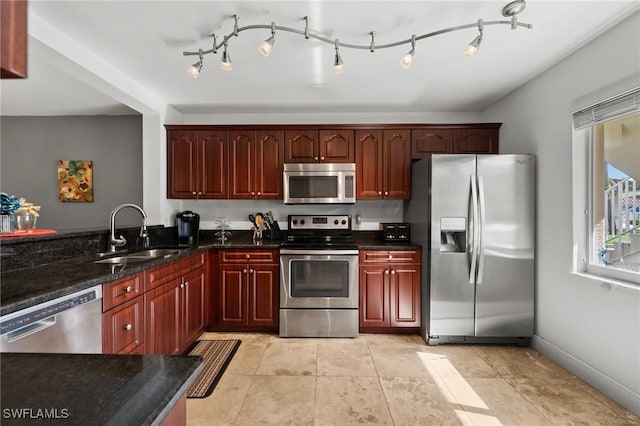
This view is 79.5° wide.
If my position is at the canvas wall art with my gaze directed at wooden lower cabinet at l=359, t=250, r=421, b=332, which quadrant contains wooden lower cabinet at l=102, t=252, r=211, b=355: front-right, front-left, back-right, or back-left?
front-right

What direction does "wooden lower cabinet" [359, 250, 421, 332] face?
toward the camera

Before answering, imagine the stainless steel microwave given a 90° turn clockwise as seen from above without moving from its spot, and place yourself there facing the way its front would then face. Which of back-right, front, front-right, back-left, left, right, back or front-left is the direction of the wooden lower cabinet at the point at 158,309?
front-left

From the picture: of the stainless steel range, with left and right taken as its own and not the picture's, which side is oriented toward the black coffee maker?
right

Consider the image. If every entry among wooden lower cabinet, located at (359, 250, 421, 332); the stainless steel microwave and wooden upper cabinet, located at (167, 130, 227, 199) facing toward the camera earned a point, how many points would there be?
3

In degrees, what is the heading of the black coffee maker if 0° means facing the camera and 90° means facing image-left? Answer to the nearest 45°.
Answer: approximately 315°

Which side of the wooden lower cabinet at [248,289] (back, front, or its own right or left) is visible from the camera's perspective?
front

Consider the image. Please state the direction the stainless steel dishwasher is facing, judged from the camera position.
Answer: facing the viewer and to the right of the viewer

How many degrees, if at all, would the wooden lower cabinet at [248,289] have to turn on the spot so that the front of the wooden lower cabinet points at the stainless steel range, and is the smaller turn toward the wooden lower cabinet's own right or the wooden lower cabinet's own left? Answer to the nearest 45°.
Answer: approximately 90° to the wooden lower cabinet's own left

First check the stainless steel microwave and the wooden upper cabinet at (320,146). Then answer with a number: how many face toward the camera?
2

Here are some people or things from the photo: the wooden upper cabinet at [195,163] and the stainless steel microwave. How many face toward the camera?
2
